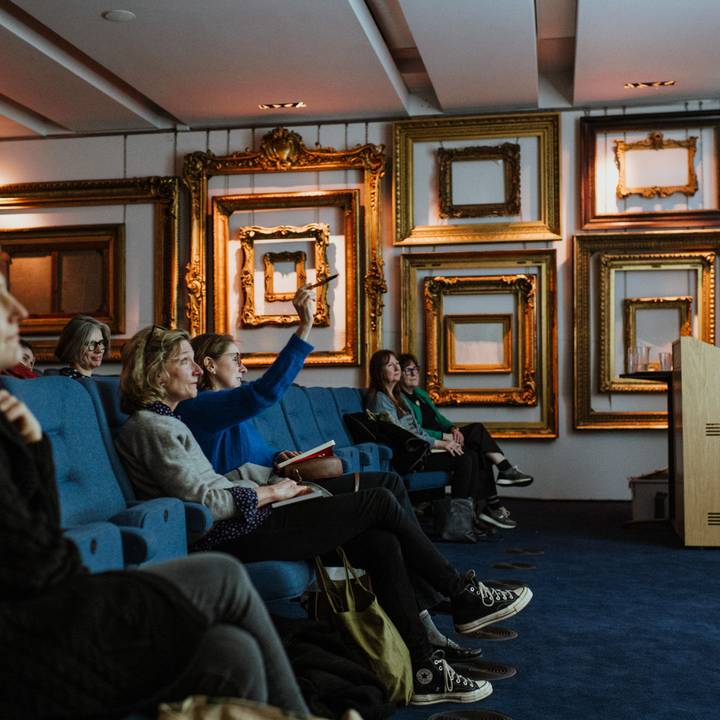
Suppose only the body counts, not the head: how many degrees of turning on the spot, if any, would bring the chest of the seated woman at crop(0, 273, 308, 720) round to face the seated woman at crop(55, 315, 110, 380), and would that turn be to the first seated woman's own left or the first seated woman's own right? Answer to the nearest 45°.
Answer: approximately 90° to the first seated woman's own left

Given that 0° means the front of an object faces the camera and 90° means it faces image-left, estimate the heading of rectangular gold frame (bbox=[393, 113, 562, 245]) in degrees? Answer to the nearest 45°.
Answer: approximately 0°

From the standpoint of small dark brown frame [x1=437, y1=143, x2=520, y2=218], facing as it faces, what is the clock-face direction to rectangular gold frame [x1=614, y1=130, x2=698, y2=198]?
The rectangular gold frame is roughly at 9 o'clock from the small dark brown frame.

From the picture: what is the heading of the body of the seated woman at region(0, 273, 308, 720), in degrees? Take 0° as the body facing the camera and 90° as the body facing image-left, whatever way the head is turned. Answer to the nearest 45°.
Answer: approximately 270°

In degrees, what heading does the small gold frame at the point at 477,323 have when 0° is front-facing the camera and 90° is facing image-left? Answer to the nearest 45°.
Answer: approximately 0°

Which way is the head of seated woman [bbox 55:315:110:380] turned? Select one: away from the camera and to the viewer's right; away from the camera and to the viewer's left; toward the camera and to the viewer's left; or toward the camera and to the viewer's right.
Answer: toward the camera and to the viewer's right

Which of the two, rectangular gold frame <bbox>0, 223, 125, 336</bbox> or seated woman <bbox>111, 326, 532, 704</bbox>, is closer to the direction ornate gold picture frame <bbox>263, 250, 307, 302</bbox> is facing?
the seated woman

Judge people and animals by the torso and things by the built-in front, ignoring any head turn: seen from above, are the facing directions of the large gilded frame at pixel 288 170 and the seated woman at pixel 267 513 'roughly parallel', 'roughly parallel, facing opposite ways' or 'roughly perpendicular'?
roughly perpendicular

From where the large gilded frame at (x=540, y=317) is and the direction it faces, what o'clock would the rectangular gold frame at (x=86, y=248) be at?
The rectangular gold frame is roughly at 3 o'clock from the large gilded frame.

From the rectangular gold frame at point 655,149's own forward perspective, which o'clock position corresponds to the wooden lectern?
The wooden lectern is roughly at 12 o'clock from the rectangular gold frame.

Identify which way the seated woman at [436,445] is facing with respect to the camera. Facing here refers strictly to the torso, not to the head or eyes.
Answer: to the viewer's right

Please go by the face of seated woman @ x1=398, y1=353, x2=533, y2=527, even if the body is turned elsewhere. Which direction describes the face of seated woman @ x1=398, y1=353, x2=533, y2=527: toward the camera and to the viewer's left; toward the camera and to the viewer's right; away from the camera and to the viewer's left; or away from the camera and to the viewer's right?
toward the camera and to the viewer's right

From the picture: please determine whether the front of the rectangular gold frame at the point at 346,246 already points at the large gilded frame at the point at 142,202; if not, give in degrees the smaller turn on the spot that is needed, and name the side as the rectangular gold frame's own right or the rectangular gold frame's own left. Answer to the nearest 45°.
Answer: approximately 90° to the rectangular gold frame's own right
